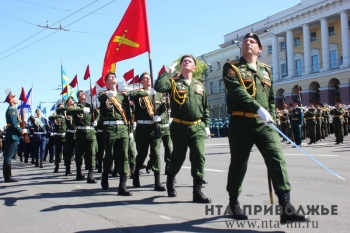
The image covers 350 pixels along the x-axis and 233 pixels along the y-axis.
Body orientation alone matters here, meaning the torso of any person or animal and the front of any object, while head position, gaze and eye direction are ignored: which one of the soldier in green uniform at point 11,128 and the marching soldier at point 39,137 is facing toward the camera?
the marching soldier

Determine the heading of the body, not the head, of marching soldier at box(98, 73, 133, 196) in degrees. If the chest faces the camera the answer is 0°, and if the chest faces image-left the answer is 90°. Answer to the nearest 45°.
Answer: approximately 315°

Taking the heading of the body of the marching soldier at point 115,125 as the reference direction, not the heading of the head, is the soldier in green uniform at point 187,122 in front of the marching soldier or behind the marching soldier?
in front

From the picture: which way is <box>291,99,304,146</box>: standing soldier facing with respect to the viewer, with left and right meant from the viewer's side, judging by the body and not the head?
facing the viewer and to the left of the viewer

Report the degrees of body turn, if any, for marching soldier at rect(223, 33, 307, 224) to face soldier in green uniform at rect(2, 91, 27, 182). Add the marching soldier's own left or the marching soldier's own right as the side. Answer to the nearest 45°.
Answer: approximately 180°

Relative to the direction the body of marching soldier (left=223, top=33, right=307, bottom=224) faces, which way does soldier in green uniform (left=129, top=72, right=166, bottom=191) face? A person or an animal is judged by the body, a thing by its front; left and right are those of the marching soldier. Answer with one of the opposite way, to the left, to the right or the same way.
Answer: the same way

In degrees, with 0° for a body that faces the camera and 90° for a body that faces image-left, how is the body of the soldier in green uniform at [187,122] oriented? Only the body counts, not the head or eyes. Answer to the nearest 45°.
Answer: approximately 315°

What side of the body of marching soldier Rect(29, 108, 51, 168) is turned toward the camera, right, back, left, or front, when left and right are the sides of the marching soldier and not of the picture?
front

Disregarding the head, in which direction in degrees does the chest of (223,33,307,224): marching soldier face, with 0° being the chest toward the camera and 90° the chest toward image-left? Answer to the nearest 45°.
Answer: approximately 315°

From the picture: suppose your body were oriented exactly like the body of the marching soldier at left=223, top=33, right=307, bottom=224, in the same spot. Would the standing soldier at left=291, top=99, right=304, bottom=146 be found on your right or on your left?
on your left
